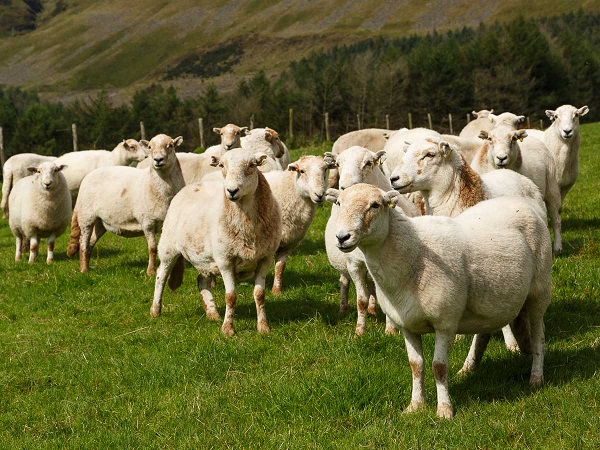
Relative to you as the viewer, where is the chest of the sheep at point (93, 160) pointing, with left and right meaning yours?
facing to the right of the viewer

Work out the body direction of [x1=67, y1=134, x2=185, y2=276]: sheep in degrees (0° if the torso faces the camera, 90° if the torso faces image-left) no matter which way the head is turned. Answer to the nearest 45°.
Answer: approximately 270°

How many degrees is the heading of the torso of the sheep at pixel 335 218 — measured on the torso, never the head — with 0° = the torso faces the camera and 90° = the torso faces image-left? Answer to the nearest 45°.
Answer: approximately 45°

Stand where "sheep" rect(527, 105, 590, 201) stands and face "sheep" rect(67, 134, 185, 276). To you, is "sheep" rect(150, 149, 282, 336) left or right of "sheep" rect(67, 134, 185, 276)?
left

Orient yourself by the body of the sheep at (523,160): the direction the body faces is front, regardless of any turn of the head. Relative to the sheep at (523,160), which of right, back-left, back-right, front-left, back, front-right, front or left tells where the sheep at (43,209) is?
front-right

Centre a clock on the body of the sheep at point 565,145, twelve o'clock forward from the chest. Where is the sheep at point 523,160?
the sheep at point 523,160 is roughly at 2 o'clock from the sheep at point 565,145.

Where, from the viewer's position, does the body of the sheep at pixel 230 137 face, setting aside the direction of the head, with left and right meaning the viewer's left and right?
facing the viewer and to the right of the viewer

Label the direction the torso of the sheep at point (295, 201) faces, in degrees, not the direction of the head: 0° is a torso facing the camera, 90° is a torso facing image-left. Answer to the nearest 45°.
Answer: approximately 315°

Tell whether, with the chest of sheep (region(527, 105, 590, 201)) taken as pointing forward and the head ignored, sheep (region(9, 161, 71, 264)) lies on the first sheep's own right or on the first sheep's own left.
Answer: on the first sheep's own right

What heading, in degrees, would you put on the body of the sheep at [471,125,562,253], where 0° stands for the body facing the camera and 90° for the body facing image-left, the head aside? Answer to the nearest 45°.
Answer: approximately 45°

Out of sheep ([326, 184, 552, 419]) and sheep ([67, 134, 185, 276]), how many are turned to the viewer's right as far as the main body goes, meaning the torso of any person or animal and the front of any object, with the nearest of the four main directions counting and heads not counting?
1
